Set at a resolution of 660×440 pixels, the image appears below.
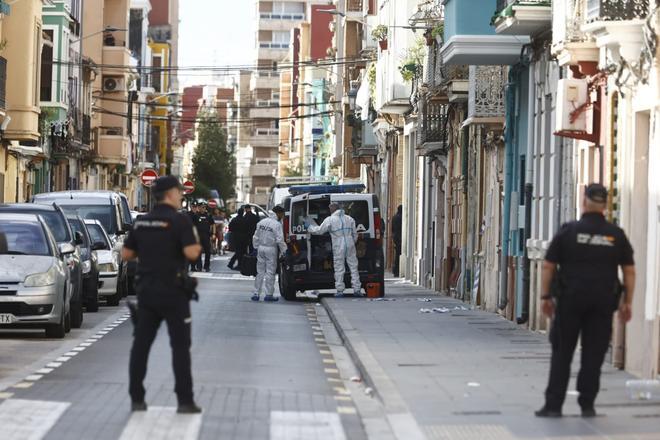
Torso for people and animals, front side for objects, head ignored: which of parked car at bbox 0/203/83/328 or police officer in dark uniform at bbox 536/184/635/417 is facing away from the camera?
the police officer in dark uniform

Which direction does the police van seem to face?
away from the camera

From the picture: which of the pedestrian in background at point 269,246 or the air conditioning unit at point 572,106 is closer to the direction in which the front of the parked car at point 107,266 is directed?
the air conditioning unit

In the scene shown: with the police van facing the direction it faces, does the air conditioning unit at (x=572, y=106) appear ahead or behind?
behind

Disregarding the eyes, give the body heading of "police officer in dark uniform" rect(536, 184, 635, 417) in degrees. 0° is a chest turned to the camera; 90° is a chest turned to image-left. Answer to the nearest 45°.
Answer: approximately 180°

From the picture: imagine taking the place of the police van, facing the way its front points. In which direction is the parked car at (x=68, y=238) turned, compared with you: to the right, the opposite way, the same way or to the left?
the opposite way

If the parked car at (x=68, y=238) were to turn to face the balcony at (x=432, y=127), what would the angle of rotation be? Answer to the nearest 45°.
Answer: approximately 135° to its left

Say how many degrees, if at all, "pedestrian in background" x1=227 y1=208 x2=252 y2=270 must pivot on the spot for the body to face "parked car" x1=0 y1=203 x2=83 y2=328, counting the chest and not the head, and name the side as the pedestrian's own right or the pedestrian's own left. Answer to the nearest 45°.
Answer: approximately 90° to the pedestrian's own right
